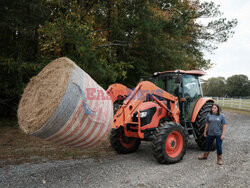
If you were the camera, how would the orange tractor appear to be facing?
facing the viewer and to the left of the viewer
